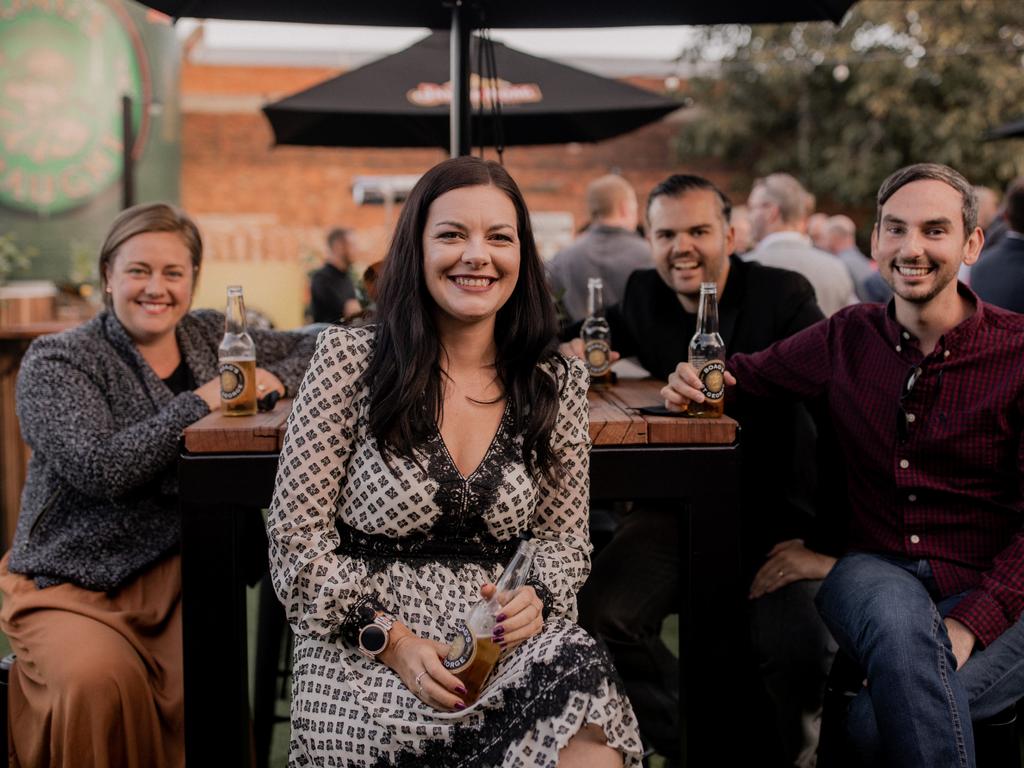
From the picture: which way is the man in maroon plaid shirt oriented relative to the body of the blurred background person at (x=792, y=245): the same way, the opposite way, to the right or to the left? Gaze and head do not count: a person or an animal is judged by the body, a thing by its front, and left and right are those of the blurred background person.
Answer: to the left

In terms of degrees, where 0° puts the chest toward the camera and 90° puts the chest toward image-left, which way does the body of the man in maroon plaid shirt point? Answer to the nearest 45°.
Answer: approximately 45°

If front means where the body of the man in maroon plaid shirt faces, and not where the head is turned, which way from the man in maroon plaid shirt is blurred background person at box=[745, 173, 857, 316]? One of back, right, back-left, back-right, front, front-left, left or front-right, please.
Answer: back-right

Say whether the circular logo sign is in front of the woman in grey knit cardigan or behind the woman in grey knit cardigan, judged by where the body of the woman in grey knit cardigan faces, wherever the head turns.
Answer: behind

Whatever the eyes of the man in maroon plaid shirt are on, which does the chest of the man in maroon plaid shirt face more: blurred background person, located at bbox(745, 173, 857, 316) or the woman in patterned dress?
the woman in patterned dress

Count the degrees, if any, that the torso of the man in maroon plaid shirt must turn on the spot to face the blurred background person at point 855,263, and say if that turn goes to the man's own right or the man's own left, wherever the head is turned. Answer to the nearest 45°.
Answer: approximately 135° to the man's own right

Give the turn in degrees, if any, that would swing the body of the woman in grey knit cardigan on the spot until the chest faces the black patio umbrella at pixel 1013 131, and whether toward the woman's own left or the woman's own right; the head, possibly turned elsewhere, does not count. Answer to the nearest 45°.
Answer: approximately 90° to the woman's own left

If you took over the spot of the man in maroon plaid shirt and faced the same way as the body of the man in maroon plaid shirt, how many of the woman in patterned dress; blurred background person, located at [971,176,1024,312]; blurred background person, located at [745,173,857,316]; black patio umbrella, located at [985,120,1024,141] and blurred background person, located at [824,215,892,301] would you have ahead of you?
1

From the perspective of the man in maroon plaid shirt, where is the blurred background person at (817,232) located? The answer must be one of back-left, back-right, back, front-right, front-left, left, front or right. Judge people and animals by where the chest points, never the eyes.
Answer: back-right

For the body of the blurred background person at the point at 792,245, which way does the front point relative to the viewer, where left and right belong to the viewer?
facing away from the viewer and to the left of the viewer

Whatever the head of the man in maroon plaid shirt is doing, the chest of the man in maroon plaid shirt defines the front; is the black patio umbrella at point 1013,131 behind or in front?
behind

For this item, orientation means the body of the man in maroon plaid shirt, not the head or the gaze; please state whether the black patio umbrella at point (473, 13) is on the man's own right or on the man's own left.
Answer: on the man's own right

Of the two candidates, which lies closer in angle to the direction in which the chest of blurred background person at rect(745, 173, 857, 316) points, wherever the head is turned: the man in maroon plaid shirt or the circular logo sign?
the circular logo sign

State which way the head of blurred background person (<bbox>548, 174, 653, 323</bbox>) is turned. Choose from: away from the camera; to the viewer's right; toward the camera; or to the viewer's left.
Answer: away from the camera

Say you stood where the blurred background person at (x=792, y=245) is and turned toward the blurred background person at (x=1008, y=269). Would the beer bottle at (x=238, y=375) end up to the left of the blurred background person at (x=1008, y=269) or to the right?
right
